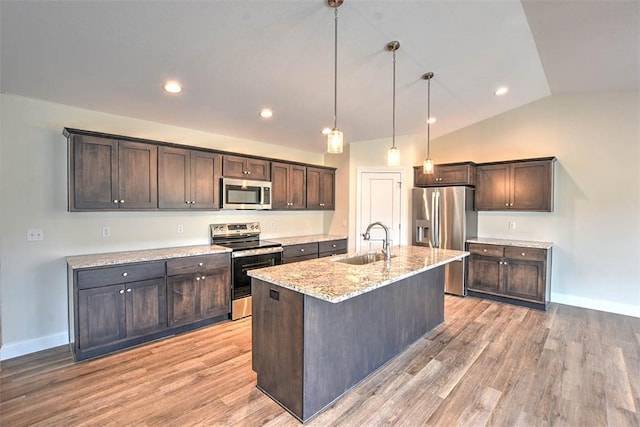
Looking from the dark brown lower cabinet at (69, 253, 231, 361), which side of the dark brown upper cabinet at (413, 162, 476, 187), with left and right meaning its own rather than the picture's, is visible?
front

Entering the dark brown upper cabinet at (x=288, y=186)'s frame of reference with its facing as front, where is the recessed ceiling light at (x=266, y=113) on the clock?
The recessed ceiling light is roughly at 2 o'clock from the dark brown upper cabinet.

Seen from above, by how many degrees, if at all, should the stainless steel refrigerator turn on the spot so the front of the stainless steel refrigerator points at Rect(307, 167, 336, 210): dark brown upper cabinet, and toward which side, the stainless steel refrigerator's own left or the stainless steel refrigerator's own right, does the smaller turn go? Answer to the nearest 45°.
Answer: approximately 45° to the stainless steel refrigerator's own right

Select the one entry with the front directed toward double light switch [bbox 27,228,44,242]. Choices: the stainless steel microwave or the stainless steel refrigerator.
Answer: the stainless steel refrigerator

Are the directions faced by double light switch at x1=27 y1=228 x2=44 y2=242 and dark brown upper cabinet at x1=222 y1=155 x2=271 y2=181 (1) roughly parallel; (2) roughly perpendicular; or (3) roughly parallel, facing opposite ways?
roughly parallel

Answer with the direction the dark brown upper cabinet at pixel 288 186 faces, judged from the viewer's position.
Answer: facing the viewer and to the right of the viewer

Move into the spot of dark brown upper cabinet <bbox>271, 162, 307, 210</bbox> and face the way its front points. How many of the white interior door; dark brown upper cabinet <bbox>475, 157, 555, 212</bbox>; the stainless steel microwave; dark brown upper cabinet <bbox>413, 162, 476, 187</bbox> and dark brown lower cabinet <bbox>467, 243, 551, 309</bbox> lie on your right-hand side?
1

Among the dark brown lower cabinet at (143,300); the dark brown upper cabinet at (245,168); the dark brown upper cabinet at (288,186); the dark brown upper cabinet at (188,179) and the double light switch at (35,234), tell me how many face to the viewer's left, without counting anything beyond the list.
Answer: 0

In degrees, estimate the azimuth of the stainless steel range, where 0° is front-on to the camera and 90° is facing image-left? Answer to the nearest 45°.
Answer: approximately 315°

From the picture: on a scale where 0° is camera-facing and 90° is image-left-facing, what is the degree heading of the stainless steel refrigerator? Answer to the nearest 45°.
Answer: approximately 45°

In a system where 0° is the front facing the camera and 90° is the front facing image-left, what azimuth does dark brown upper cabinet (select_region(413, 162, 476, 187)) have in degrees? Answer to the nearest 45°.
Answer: approximately 45°

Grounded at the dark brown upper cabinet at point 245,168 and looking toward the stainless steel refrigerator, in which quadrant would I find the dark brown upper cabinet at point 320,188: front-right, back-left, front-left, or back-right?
front-left

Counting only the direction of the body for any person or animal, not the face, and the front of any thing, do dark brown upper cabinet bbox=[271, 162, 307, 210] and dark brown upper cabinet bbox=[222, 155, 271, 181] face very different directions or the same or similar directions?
same or similar directions

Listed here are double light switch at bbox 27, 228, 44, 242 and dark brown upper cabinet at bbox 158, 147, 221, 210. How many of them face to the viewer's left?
0

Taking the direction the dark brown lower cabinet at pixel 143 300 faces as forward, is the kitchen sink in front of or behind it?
in front

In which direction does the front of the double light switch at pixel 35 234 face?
toward the camera

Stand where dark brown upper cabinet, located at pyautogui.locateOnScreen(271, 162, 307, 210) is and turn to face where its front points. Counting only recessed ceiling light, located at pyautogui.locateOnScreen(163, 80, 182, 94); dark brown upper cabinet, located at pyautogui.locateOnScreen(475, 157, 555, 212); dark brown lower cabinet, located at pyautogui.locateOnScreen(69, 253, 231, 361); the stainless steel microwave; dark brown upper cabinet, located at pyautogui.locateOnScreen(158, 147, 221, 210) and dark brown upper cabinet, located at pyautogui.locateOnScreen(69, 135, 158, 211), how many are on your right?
5
